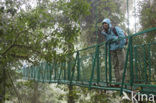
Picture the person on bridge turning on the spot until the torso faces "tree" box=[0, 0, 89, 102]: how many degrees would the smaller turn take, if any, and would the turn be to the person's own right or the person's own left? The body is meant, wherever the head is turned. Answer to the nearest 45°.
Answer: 0° — they already face it

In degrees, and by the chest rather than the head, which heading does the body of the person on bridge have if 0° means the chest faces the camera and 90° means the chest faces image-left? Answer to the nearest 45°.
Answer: approximately 45°
